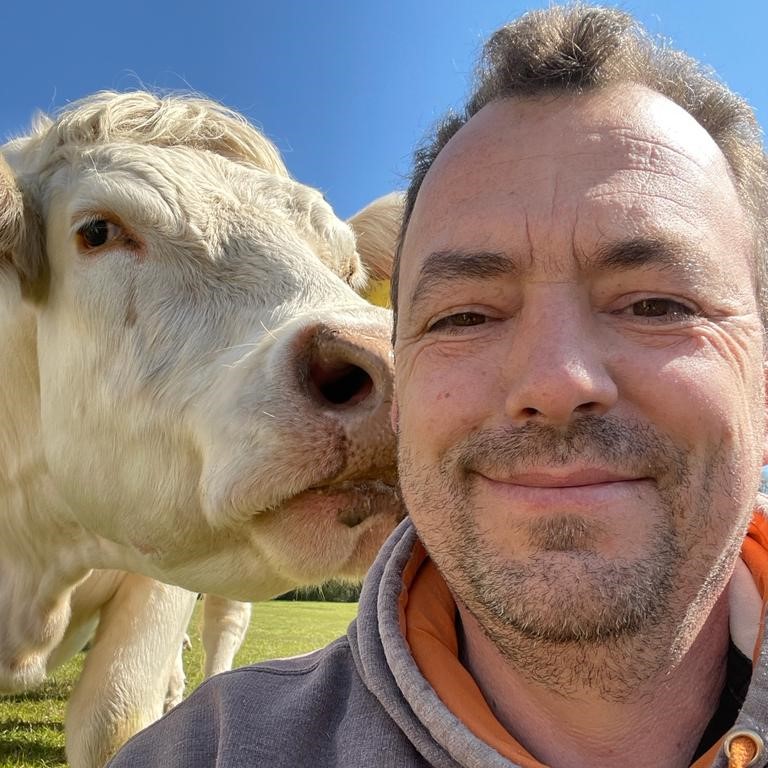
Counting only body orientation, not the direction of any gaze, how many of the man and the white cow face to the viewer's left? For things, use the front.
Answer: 0

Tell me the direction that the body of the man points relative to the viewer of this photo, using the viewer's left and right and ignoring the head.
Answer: facing the viewer

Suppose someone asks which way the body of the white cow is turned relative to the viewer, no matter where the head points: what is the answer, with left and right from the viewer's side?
facing the viewer and to the right of the viewer

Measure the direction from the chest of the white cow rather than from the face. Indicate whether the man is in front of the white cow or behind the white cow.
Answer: in front

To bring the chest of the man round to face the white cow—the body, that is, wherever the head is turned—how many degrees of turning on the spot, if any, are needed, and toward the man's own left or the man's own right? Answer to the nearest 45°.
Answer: approximately 135° to the man's own right
